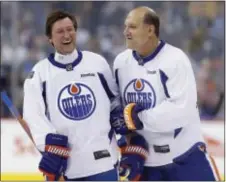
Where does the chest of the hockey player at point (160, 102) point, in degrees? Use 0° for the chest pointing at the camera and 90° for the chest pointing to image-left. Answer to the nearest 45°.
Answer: approximately 45°

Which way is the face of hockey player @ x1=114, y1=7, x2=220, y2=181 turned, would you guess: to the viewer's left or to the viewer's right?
to the viewer's left

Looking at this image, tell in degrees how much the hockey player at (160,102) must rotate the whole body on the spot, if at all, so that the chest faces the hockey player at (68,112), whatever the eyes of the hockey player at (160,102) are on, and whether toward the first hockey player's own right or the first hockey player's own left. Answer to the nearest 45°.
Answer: approximately 45° to the first hockey player's own right

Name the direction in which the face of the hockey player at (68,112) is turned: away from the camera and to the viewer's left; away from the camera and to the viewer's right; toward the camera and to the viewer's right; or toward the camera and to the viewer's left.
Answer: toward the camera and to the viewer's right

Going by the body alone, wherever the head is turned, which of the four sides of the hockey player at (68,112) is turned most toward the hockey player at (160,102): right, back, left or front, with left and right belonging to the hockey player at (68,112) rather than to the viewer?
left

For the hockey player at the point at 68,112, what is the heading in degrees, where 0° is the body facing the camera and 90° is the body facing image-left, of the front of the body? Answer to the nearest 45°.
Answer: approximately 0°
